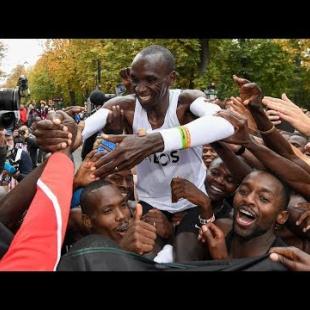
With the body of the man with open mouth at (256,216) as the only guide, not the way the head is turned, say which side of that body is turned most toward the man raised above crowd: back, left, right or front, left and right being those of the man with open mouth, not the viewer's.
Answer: right

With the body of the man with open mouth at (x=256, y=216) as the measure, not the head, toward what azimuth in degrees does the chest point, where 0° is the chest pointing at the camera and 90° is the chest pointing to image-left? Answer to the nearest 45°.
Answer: approximately 45°
